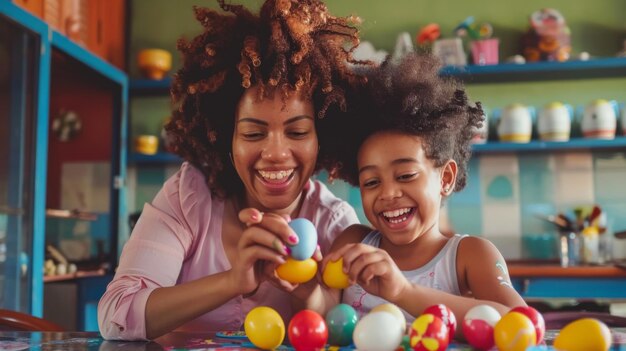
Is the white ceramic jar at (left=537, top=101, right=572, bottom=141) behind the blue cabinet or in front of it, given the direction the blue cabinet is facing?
in front

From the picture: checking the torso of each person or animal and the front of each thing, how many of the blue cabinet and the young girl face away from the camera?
0

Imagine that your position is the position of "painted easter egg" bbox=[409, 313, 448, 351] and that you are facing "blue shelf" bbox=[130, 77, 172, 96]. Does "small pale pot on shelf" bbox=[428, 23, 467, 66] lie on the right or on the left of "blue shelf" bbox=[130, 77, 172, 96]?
right

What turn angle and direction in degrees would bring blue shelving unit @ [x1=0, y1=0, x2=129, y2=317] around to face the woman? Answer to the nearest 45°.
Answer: approximately 45° to its right

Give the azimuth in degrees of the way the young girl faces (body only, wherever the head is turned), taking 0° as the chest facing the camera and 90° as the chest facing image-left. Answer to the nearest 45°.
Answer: approximately 45°

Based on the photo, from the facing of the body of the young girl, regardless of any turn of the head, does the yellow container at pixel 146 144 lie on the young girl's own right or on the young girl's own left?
on the young girl's own right

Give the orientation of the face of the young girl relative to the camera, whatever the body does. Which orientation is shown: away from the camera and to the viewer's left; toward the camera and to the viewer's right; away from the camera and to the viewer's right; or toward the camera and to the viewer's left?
toward the camera and to the viewer's left

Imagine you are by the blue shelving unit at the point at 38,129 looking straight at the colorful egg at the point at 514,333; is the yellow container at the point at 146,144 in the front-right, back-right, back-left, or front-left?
back-left

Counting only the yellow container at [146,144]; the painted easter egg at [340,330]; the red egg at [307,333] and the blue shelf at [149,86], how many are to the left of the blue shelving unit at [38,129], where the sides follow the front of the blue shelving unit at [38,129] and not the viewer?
2

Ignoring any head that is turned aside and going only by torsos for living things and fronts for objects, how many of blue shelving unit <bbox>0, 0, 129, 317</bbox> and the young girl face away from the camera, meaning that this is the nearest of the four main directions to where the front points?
0

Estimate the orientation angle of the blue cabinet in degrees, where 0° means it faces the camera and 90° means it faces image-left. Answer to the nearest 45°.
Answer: approximately 315°
